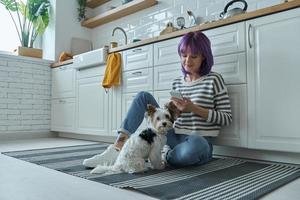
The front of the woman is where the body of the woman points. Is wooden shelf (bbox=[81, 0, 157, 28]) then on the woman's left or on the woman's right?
on the woman's right

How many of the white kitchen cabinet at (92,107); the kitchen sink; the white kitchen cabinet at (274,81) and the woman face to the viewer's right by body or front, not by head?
0

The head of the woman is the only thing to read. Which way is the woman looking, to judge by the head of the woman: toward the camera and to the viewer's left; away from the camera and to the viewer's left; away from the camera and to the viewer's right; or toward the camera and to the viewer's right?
toward the camera and to the viewer's left

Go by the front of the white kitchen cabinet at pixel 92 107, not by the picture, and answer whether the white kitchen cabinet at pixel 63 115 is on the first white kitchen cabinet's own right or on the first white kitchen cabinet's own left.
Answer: on the first white kitchen cabinet's own right

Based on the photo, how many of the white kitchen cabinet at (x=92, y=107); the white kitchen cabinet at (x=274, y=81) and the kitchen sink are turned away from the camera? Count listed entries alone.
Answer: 0

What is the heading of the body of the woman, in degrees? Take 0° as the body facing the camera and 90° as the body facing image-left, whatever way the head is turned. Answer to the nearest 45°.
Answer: approximately 45°

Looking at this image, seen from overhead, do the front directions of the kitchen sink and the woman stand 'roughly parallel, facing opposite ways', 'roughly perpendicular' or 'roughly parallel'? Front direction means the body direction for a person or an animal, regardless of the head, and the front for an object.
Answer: roughly parallel

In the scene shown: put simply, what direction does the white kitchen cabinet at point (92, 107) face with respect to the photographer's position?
facing the viewer and to the left of the viewer

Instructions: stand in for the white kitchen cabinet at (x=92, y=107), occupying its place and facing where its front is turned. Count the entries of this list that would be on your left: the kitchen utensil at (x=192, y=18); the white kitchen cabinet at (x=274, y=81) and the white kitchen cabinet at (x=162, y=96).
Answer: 3

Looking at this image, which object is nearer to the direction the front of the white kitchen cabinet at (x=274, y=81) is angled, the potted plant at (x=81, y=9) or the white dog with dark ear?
the white dog with dark ear

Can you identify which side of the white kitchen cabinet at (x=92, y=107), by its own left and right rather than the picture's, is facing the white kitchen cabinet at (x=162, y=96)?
left

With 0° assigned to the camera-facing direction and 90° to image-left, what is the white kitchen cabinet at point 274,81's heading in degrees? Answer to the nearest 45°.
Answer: approximately 45°
